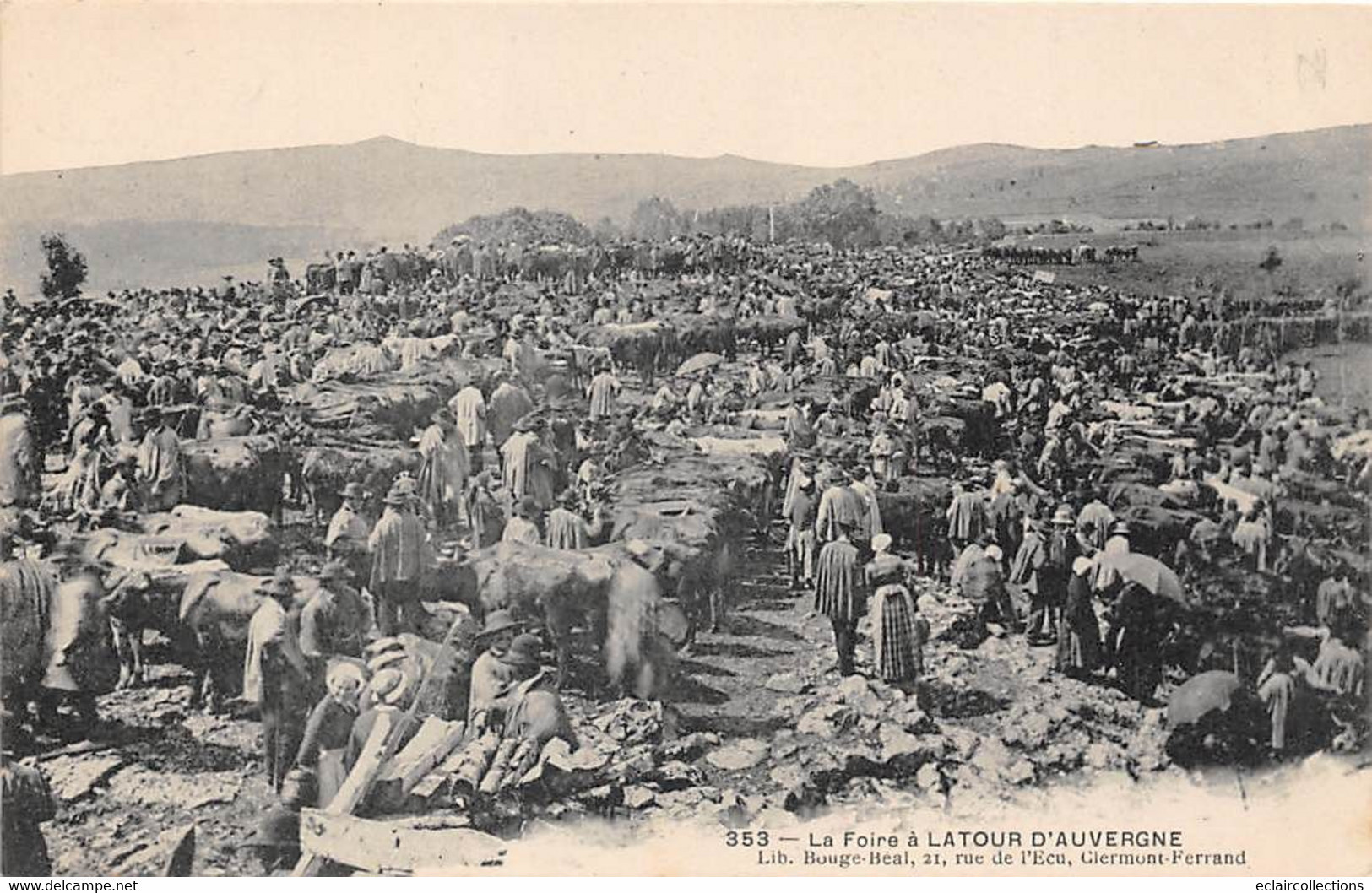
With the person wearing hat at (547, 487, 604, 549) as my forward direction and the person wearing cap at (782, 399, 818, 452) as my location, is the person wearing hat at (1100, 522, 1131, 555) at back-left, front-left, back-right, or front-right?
front-left

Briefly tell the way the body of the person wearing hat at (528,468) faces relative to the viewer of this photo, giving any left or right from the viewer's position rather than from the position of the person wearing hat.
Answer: facing away from the viewer

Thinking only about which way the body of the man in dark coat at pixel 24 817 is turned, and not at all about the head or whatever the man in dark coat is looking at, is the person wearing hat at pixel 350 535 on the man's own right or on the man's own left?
on the man's own right

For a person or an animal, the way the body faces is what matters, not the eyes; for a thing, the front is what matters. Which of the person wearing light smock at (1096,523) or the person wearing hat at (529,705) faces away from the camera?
the person wearing light smock at (1096,523)

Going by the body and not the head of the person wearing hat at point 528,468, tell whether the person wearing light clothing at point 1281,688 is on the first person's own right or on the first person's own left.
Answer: on the first person's own right

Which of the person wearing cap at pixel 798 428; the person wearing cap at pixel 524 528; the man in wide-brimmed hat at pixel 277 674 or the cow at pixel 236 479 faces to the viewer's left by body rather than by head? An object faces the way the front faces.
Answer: the cow

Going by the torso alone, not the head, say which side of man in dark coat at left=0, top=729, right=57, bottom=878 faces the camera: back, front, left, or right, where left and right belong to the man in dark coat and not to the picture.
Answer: back
